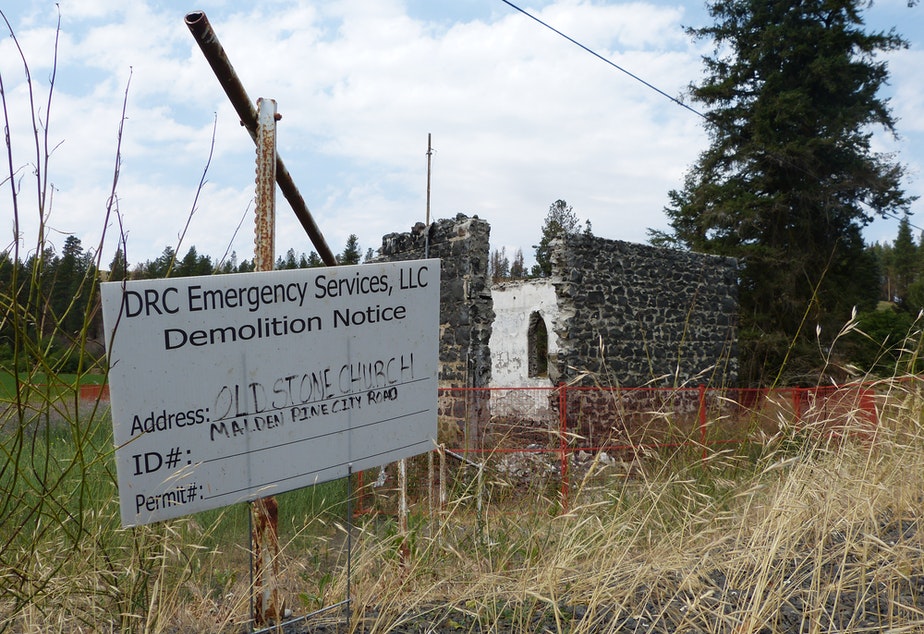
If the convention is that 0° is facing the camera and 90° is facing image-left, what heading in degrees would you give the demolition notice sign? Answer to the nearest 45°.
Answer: approximately 315°

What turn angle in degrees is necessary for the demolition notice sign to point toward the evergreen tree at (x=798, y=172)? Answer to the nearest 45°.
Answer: approximately 90° to its left

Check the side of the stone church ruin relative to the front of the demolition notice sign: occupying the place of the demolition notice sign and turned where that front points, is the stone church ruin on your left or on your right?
on your left

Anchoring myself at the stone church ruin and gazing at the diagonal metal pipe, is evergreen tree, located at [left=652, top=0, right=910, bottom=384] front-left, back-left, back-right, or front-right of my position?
back-left
